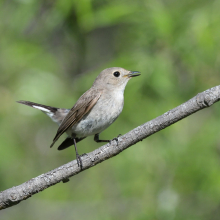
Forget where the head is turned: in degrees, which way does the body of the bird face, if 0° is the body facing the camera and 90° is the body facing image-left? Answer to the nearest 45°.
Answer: approximately 270°
